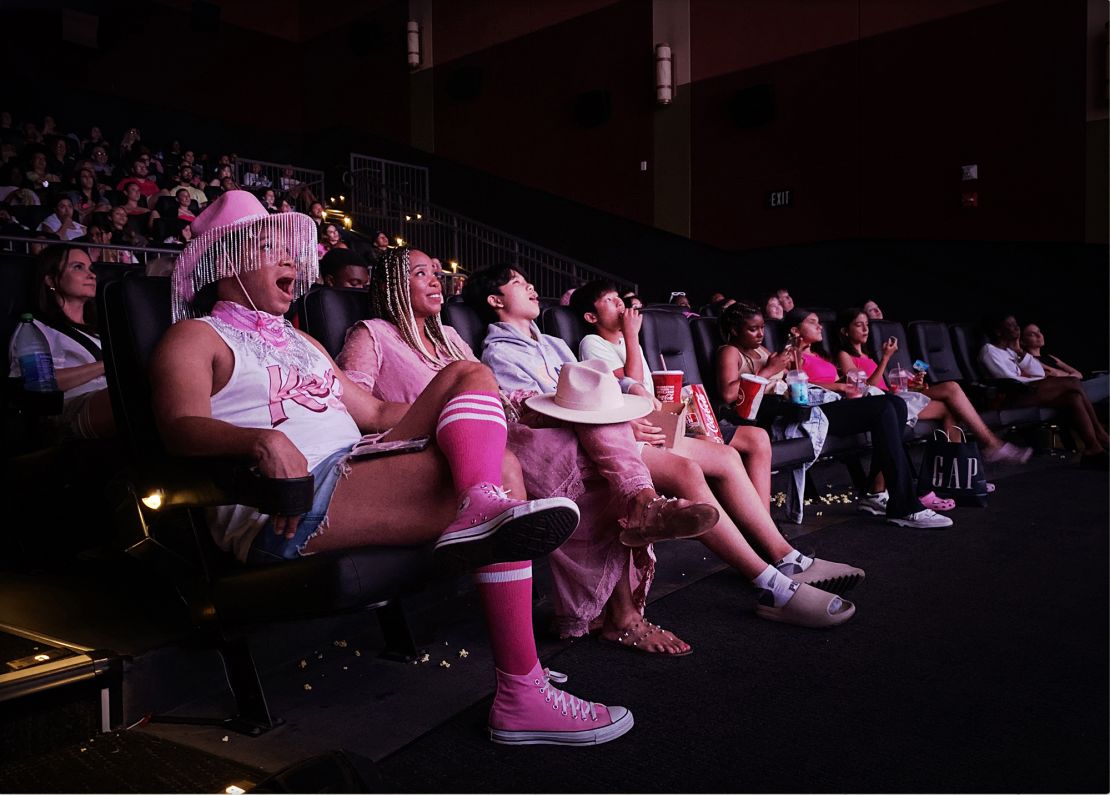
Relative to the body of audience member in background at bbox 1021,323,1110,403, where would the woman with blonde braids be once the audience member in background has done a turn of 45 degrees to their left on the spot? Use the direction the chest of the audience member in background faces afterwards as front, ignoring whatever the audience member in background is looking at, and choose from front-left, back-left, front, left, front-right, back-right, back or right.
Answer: right

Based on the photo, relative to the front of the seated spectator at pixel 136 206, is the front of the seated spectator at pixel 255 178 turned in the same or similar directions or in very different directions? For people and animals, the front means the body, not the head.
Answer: same or similar directions

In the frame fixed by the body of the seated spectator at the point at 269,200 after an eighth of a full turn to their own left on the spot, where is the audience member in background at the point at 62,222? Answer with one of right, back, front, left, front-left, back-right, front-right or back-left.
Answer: back-right

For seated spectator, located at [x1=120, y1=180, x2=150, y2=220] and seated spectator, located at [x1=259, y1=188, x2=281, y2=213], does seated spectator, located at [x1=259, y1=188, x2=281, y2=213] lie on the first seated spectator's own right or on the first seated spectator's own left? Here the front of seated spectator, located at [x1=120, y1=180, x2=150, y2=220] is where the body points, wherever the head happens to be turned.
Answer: on the first seated spectator's own left

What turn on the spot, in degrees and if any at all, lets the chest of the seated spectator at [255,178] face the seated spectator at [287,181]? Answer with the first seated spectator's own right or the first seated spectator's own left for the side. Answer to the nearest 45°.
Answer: approximately 90° to the first seated spectator's own left

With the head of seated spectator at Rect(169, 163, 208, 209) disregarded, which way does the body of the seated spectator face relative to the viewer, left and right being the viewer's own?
facing the viewer and to the right of the viewer

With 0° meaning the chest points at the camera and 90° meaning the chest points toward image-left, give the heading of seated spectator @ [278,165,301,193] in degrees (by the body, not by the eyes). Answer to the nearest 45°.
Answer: approximately 315°

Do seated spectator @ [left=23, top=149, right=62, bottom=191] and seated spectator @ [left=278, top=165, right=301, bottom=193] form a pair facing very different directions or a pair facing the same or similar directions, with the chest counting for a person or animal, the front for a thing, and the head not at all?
same or similar directions

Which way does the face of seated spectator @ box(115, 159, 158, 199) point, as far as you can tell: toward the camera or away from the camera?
toward the camera

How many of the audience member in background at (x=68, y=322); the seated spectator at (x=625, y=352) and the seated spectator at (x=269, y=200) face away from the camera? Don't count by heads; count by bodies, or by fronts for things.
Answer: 0

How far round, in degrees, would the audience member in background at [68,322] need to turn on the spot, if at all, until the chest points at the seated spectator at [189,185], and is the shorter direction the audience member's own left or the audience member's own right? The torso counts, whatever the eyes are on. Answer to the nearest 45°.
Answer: approximately 135° to the audience member's own left

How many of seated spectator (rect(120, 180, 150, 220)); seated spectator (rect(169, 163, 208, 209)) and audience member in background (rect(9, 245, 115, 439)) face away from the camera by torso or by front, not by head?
0

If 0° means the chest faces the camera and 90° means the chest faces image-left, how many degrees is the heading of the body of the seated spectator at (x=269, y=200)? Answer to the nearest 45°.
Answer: approximately 315°

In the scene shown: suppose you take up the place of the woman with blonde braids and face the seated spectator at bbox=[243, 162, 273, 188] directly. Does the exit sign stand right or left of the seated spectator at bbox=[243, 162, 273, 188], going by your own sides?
right

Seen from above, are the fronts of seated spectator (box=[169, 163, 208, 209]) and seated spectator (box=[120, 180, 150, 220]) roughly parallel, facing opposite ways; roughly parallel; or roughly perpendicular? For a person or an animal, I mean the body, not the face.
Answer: roughly parallel

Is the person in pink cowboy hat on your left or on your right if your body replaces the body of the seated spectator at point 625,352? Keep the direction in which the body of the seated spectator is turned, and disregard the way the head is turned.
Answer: on your right

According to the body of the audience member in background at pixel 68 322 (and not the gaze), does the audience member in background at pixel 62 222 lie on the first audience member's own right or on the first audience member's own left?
on the first audience member's own left

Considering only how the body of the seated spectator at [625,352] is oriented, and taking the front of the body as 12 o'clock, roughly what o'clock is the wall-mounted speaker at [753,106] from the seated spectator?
The wall-mounted speaker is roughly at 8 o'clock from the seated spectator.
